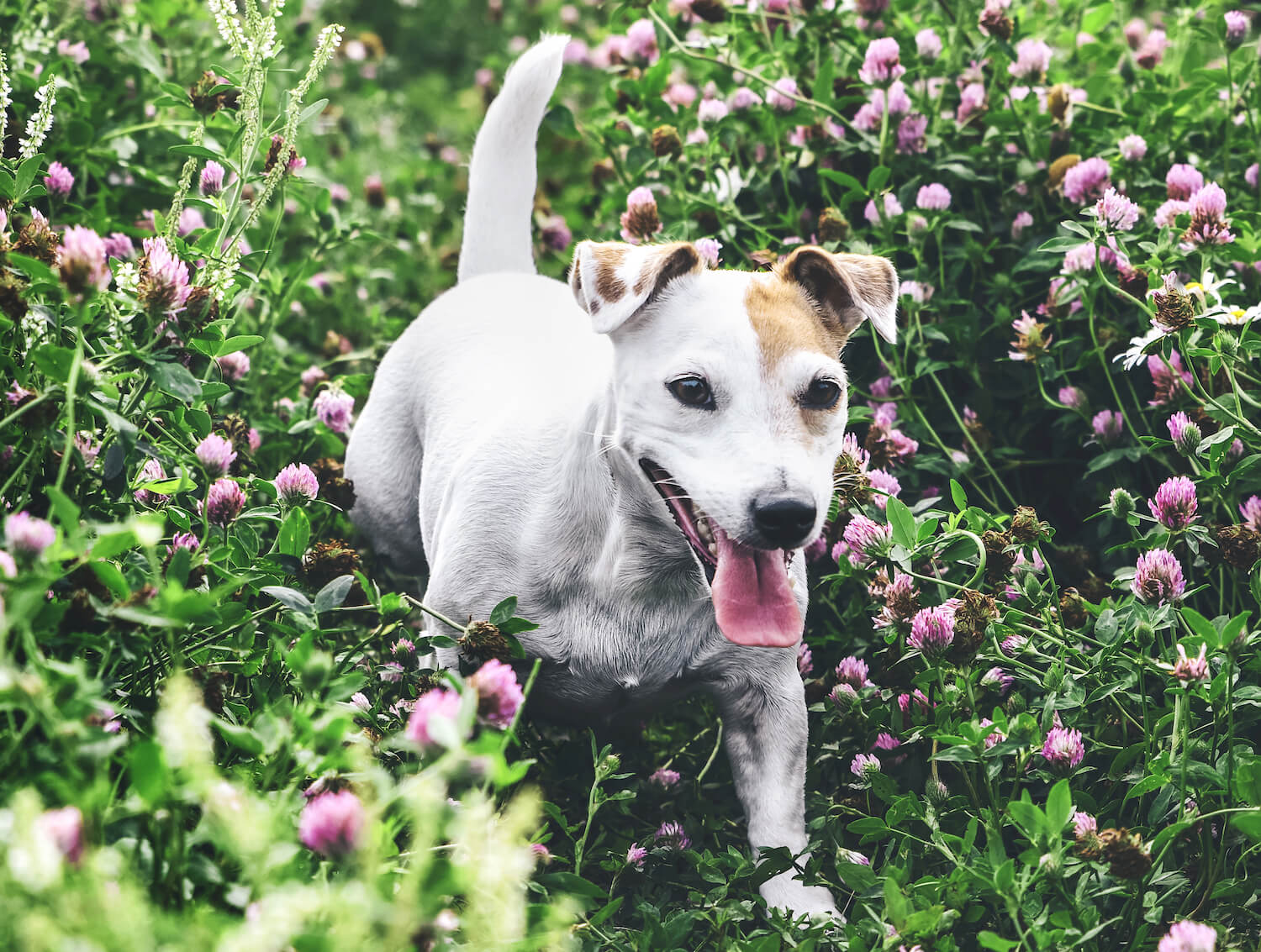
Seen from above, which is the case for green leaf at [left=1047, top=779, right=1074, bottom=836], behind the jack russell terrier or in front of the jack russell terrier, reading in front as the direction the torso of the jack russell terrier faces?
in front

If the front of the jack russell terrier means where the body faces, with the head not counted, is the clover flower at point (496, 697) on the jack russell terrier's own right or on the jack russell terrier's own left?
on the jack russell terrier's own right

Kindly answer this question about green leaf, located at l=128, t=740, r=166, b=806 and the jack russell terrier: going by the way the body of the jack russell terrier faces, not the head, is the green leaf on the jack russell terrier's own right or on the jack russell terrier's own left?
on the jack russell terrier's own right

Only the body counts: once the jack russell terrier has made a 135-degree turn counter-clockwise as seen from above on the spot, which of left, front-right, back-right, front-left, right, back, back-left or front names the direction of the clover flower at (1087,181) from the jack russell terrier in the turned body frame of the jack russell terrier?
front-right

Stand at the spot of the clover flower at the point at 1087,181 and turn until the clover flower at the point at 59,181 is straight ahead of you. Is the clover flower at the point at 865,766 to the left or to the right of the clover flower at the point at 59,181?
left

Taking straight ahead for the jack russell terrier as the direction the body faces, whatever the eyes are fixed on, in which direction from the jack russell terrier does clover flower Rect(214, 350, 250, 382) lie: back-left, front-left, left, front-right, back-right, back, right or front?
back

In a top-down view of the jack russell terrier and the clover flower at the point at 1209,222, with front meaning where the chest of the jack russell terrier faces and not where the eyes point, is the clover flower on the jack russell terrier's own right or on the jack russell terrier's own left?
on the jack russell terrier's own left

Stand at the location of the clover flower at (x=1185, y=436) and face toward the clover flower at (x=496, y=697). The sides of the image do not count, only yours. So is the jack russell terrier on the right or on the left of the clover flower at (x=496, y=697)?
right

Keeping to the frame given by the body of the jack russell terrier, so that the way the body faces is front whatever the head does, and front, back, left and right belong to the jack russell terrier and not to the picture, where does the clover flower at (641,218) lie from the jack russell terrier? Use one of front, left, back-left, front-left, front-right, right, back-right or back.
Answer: back-left

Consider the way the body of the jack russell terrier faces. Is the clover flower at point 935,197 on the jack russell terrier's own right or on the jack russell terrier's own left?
on the jack russell terrier's own left

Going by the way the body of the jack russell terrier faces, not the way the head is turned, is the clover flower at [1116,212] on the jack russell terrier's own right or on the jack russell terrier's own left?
on the jack russell terrier's own left

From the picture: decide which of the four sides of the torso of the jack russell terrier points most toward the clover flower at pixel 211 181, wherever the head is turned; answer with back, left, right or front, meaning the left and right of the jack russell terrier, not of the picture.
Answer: back

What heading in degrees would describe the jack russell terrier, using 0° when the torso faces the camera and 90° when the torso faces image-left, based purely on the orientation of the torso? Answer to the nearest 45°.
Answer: approximately 315°
